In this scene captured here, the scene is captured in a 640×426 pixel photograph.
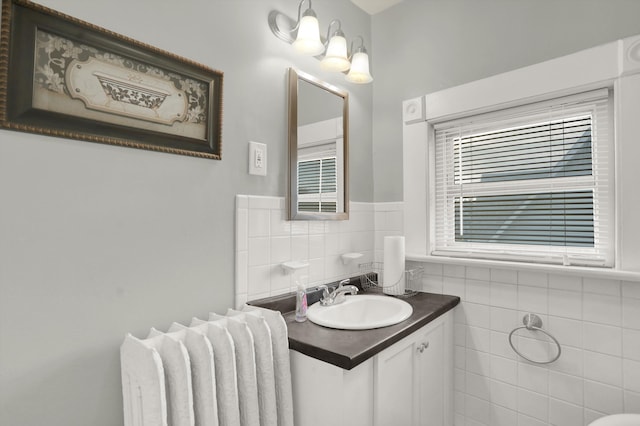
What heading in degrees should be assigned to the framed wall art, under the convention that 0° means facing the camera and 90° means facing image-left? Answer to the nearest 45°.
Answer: approximately 315°

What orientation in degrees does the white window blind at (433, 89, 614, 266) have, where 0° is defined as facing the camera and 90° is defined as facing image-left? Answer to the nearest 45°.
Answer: approximately 45°

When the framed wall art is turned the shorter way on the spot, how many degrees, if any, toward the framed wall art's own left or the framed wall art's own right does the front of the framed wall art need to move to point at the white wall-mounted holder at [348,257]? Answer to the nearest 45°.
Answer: approximately 45° to the framed wall art's own left
